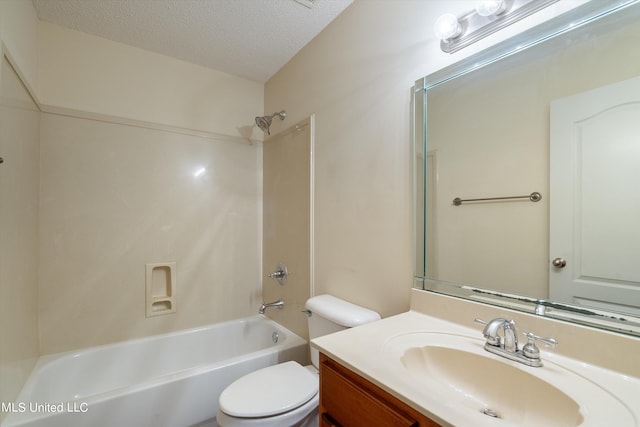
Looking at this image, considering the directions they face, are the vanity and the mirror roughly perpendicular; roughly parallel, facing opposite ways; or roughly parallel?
roughly parallel

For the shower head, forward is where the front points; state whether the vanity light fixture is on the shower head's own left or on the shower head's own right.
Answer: on the shower head's own left

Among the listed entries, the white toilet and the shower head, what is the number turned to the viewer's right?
0

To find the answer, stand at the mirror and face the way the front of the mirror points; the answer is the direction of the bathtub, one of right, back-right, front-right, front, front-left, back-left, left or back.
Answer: front-right

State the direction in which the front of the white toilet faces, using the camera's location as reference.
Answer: facing the viewer and to the left of the viewer

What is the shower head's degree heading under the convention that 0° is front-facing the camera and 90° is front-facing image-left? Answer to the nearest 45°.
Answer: approximately 45°

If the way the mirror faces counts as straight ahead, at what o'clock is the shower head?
The shower head is roughly at 2 o'clock from the mirror.

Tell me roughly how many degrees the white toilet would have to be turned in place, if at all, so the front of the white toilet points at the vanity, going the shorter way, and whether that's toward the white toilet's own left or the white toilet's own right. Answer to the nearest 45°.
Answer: approximately 90° to the white toilet's own left
